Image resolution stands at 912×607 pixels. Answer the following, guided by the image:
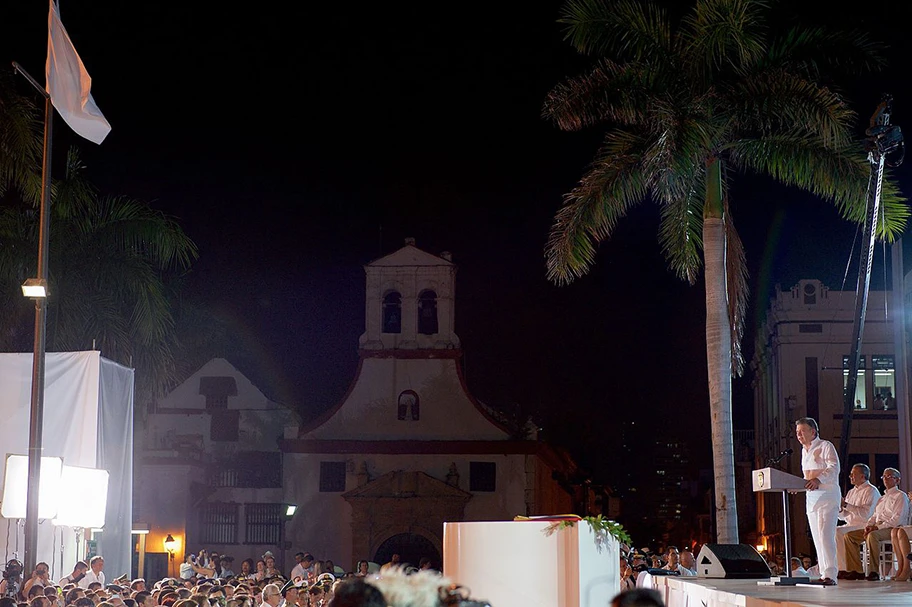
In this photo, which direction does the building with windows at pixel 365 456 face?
toward the camera

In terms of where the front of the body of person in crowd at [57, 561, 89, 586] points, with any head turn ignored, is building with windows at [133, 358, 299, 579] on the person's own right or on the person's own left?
on the person's own left

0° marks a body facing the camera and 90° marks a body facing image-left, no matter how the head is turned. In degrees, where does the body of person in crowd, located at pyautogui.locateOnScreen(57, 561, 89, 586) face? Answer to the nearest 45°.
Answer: approximately 270°

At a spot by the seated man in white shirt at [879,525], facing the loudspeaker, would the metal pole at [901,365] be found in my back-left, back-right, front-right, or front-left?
back-right

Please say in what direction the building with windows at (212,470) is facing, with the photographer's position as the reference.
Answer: facing the viewer

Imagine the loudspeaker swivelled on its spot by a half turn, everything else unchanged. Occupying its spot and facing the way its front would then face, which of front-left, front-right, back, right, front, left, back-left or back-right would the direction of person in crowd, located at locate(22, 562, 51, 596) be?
front-left

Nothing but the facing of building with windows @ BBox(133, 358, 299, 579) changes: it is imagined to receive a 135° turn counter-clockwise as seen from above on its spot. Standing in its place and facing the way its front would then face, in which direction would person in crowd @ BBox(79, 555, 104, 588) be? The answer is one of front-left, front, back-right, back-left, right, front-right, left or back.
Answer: back-right

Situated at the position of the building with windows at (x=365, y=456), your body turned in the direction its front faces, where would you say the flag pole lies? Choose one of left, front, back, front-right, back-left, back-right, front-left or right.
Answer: front

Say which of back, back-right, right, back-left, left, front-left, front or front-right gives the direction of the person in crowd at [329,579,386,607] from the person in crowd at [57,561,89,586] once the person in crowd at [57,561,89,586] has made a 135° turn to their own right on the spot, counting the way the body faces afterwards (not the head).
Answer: front-left

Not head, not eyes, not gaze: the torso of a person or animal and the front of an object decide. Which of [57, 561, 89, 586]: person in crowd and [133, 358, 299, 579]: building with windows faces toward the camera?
the building with windows

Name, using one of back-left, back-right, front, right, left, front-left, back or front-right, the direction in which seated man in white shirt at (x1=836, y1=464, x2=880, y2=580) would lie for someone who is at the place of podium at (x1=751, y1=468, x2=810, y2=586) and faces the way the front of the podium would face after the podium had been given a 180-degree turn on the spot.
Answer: front-left

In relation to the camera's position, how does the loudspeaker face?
facing the viewer and to the right of the viewer

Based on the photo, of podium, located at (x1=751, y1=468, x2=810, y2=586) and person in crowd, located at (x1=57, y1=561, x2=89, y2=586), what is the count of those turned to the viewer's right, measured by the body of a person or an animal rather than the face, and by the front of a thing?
1

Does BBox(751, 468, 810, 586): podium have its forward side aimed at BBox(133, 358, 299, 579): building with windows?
no
